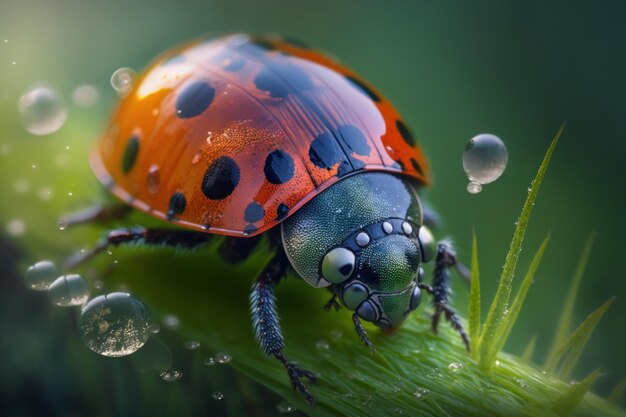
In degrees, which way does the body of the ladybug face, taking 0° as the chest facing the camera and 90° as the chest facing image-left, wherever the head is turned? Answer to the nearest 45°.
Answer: approximately 315°

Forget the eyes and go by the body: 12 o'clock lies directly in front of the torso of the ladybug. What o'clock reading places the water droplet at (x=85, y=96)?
The water droplet is roughly at 6 o'clock from the ladybug.
